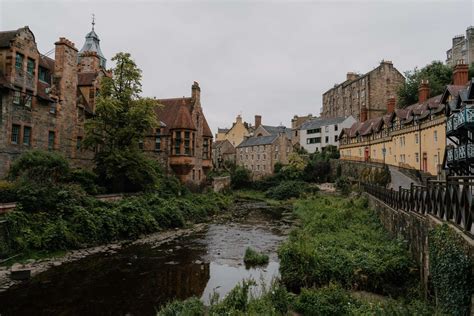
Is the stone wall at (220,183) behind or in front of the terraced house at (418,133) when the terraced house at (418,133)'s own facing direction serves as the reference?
in front

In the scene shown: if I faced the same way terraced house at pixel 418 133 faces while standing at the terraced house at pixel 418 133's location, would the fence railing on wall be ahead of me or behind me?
ahead

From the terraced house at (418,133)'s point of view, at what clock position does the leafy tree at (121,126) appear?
The leafy tree is roughly at 12 o'clock from the terraced house.

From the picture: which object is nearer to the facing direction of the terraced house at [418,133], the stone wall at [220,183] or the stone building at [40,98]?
the stone building

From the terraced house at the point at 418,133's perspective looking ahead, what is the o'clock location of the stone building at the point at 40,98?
The stone building is roughly at 12 o'clock from the terraced house.

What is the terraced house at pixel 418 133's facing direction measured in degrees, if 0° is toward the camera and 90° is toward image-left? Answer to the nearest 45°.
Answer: approximately 45°

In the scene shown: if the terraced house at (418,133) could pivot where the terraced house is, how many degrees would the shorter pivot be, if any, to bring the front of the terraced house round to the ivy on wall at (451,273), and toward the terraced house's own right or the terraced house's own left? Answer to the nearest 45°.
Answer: approximately 45° to the terraced house's own left

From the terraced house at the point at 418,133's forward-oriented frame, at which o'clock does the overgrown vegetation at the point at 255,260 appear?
The overgrown vegetation is roughly at 11 o'clock from the terraced house.

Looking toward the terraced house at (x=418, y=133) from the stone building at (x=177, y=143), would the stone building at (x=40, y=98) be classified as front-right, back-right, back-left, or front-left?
back-right
